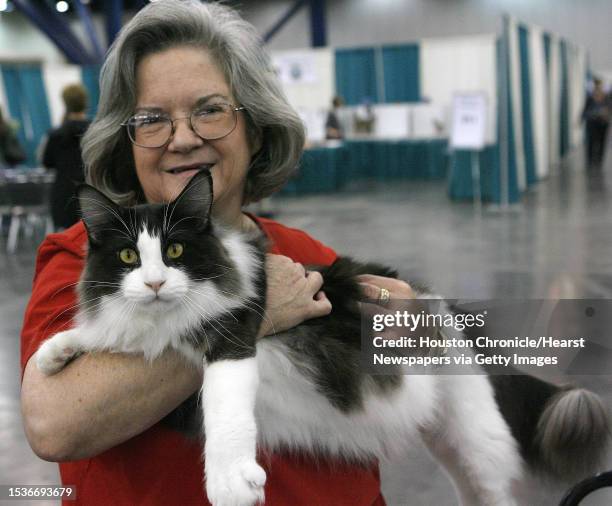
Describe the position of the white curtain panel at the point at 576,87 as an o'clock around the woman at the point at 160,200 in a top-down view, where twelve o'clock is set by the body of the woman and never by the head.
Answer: The white curtain panel is roughly at 7 o'clock from the woman.

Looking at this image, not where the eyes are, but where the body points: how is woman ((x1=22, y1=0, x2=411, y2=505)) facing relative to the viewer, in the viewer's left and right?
facing the viewer

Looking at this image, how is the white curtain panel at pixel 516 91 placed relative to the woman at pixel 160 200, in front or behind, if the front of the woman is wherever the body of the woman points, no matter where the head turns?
behind

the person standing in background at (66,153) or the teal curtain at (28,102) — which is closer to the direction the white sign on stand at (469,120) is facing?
the person standing in background

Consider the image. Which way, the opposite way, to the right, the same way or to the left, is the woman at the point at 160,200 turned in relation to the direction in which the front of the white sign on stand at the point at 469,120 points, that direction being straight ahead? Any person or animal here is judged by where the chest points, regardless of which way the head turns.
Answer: the same way

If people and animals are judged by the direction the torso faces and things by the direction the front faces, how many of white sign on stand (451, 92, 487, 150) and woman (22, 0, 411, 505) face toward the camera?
2

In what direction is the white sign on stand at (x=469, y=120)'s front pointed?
toward the camera

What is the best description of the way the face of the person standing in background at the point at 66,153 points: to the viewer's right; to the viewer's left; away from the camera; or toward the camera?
away from the camera

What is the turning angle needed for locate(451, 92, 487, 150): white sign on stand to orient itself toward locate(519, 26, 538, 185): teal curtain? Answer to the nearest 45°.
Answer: approximately 135° to its left

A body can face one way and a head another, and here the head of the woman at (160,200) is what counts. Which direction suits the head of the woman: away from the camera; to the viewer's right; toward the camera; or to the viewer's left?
toward the camera

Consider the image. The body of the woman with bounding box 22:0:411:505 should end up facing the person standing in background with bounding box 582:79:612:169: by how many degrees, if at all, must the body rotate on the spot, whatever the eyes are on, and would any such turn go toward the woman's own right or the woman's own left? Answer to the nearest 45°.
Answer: approximately 135° to the woman's own left

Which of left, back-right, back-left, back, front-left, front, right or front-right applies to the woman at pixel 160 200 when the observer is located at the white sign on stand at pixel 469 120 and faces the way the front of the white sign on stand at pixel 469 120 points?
front

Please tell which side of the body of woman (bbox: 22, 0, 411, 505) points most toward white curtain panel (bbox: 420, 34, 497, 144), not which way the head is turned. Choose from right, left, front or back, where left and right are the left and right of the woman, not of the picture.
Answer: back

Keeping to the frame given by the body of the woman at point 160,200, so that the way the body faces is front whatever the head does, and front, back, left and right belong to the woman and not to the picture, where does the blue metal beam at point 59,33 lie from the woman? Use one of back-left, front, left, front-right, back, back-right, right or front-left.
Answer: back
